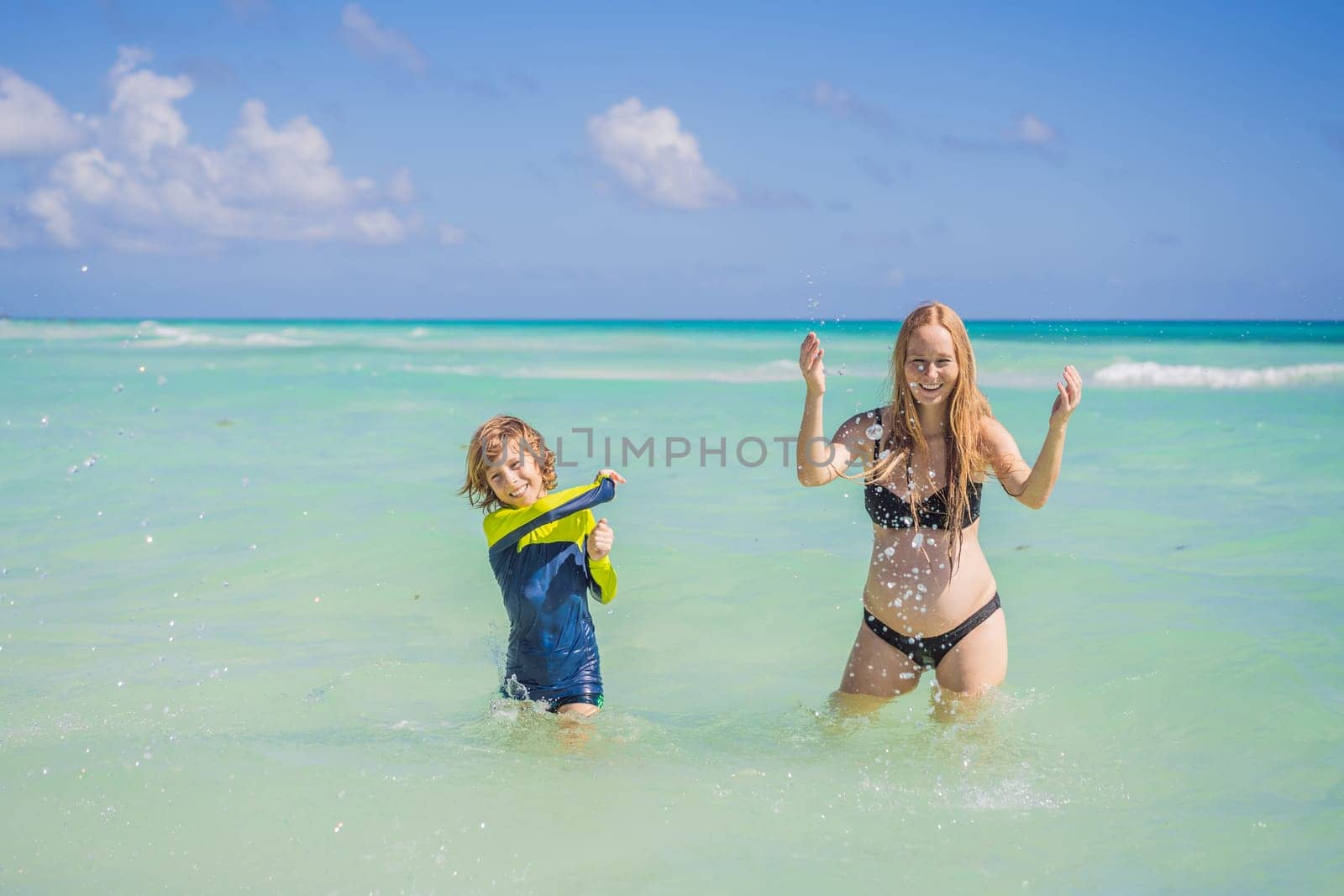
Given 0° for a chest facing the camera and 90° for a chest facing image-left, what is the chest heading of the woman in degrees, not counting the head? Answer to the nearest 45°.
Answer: approximately 0°

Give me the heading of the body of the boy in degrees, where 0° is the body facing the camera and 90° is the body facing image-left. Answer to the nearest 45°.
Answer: approximately 315°
